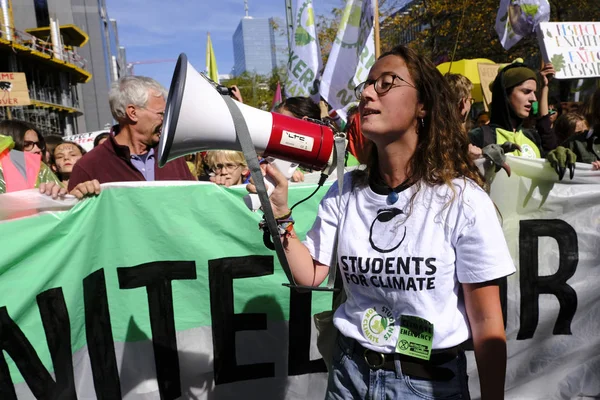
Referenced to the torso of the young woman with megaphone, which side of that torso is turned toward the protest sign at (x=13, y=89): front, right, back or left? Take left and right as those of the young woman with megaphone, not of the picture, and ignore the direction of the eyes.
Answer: right

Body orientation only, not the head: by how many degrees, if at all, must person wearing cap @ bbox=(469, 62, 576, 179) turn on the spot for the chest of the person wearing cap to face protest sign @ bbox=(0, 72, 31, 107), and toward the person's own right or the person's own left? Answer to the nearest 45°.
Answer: approximately 135° to the person's own right

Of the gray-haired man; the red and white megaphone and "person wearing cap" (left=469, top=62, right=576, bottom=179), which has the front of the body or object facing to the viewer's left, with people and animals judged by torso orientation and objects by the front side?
the red and white megaphone

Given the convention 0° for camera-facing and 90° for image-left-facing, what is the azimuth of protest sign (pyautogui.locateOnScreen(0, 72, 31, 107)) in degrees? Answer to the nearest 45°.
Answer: approximately 0°

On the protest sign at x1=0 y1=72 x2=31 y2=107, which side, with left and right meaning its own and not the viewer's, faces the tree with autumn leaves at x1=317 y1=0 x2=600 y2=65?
left

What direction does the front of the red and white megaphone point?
to the viewer's left

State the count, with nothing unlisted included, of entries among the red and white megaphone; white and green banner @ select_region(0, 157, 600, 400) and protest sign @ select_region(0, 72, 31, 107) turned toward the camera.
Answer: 2

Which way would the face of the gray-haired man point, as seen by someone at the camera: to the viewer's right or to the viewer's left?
to the viewer's right

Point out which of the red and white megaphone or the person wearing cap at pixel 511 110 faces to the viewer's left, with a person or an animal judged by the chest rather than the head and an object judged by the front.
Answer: the red and white megaphone

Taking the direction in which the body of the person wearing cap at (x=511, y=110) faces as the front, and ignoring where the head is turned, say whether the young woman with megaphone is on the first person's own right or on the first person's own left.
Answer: on the first person's own right

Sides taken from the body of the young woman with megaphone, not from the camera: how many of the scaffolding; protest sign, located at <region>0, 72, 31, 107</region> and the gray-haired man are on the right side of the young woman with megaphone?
3

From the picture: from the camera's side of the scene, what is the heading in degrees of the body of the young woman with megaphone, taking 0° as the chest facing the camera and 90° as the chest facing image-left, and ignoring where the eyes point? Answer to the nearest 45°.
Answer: approximately 45°

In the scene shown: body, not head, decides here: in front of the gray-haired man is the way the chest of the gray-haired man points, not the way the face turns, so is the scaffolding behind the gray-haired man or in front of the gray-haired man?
behind
